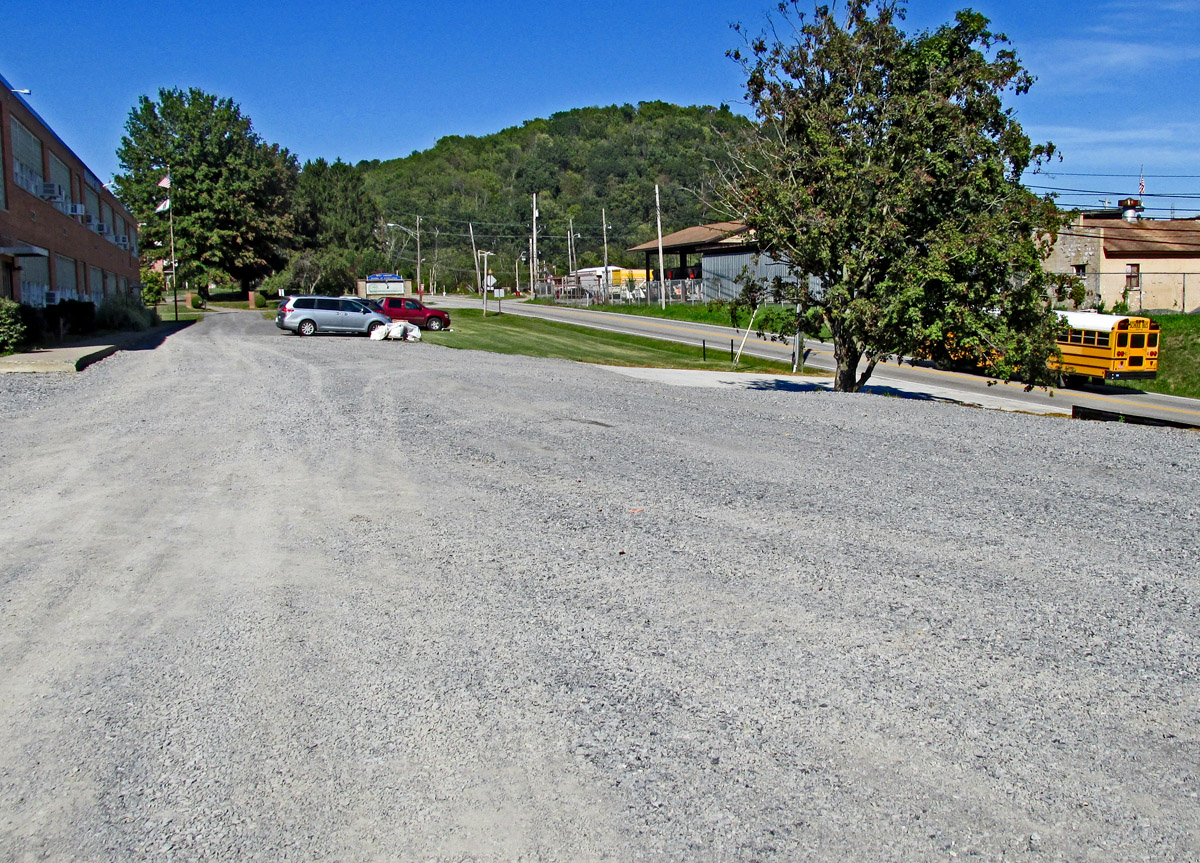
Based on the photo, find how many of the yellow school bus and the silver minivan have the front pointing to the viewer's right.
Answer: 1

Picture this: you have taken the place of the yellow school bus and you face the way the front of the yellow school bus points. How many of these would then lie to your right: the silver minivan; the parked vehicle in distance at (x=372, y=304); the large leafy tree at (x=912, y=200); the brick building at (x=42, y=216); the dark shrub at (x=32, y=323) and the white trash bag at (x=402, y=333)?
0

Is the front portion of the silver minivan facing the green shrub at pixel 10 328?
no

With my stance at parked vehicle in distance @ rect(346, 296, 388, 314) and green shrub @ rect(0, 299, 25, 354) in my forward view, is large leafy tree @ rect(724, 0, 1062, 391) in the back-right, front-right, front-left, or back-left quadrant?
front-left

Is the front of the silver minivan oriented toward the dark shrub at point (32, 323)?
no

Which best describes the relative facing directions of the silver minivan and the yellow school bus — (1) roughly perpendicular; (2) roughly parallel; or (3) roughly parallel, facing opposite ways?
roughly perpendicular

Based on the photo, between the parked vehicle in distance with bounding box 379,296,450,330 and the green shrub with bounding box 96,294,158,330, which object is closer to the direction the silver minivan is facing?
the parked vehicle in distance

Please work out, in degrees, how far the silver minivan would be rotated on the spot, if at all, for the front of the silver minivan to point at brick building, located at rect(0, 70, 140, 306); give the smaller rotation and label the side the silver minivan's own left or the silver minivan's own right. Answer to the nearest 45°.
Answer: approximately 180°

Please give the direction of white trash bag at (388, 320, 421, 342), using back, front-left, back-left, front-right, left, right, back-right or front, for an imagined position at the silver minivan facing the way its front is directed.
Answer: front-right

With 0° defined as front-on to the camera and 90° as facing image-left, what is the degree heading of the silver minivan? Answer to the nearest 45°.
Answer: approximately 270°

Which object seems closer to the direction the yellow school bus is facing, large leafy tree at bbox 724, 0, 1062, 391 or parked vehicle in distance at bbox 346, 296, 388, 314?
the parked vehicle in distance

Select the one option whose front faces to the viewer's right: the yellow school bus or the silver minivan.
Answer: the silver minivan

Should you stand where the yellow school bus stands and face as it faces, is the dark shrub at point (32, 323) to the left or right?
on its left

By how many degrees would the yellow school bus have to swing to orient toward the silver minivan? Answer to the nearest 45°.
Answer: approximately 45° to its left

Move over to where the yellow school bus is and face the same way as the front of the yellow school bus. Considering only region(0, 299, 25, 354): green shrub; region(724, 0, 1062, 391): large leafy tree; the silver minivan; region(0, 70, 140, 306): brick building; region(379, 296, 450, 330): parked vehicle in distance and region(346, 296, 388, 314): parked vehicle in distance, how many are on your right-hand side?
0

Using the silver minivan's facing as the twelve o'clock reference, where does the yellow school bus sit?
The yellow school bus is roughly at 1 o'clock from the silver minivan.

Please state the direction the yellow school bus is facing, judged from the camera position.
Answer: facing away from the viewer and to the left of the viewer
